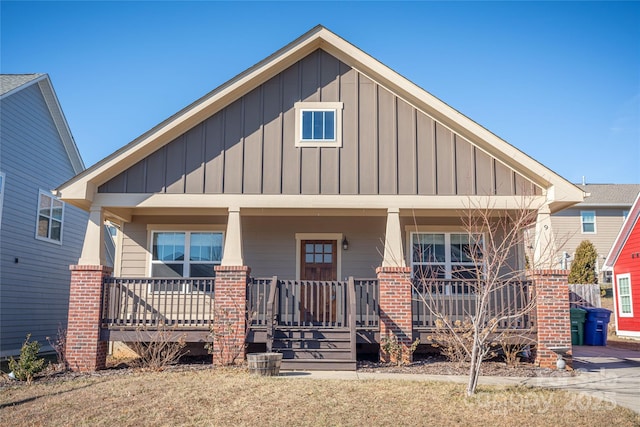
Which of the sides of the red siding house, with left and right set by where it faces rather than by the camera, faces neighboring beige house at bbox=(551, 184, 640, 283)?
back

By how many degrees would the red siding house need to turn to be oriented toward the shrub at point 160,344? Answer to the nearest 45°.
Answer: approximately 45° to its right

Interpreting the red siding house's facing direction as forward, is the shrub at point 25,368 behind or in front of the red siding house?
in front

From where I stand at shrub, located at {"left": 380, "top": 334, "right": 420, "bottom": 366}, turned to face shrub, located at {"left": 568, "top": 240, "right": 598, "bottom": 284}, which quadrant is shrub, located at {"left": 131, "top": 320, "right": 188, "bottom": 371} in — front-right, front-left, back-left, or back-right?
back-left

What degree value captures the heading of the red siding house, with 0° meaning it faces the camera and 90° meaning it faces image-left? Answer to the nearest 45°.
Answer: approximately 0°

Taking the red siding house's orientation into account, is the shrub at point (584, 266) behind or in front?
behind

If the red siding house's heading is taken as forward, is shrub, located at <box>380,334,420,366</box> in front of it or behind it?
in front

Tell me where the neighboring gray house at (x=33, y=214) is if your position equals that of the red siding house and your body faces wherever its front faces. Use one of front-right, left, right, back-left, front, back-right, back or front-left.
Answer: front-right
